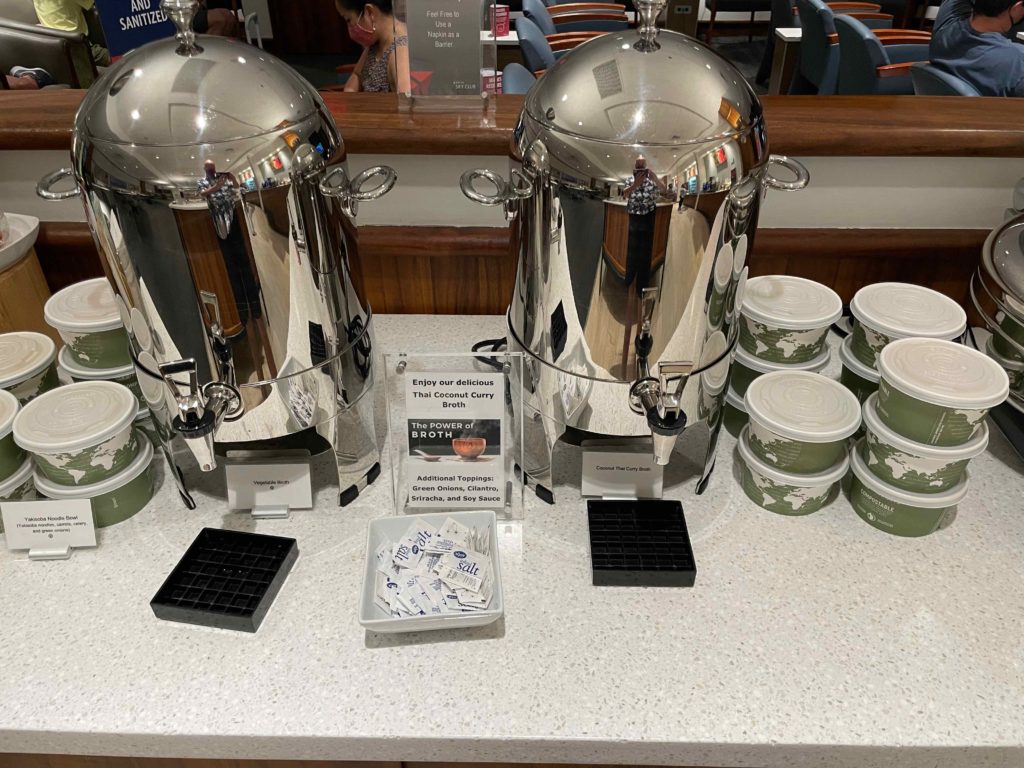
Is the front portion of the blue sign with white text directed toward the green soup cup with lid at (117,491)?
yes

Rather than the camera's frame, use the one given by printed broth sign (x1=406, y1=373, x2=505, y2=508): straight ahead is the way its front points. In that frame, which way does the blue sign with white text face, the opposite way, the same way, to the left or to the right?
the same way

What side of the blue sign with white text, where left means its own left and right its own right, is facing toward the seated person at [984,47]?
left

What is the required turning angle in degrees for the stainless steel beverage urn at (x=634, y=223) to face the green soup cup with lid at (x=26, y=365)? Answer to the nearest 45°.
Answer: approximately 90° to its right

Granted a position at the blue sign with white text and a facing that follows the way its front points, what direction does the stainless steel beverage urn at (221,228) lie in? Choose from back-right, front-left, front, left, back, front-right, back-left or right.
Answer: front

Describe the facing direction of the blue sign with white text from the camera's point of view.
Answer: facing the viewer

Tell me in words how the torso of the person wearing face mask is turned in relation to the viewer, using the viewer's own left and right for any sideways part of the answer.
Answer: facing the viewer and to the left of the viewer

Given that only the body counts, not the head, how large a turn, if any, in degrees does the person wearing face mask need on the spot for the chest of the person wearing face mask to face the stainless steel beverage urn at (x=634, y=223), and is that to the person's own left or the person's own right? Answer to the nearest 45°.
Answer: approximately 45° to the person's own left

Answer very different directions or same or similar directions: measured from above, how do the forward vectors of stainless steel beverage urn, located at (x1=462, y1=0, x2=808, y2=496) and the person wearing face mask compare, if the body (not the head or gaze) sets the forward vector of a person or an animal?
same or similar directions

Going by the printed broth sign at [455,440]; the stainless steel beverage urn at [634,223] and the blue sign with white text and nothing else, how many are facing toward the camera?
3

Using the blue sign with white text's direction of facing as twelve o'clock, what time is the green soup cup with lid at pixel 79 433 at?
The green soup cup with lid is roughly at 12 o'clock from the blue sign with white text.

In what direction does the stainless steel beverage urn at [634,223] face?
toward the camera

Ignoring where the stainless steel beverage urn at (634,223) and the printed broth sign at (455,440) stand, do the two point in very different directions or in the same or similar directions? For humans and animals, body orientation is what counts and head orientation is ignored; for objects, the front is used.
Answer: same or similar directions

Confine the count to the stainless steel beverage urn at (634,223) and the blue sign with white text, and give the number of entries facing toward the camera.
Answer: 2

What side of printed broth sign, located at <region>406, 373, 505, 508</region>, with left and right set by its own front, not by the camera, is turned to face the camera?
front
